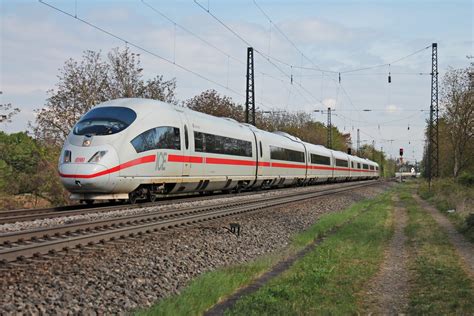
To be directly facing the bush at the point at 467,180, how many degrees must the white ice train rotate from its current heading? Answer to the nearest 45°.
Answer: approximately 180°

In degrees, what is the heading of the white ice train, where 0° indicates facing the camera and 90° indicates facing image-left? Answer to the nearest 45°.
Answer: approximately 45°

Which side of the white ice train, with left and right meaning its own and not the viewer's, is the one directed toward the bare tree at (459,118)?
back
